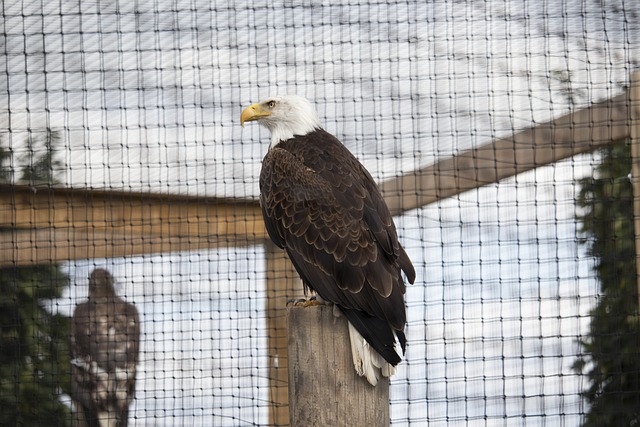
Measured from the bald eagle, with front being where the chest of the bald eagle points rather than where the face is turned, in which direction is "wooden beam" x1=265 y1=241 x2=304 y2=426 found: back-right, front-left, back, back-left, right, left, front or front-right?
front-right

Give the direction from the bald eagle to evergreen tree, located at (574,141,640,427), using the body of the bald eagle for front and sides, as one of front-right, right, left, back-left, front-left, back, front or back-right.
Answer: right

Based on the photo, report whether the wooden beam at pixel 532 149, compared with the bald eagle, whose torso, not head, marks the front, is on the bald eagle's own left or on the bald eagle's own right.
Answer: on the bald eagle's own right

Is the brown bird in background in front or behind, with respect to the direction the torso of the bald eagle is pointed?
in front

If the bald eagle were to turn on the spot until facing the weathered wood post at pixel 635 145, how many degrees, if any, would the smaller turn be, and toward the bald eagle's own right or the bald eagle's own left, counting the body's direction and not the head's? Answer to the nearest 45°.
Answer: approximately 90° to the bald eagle's own right

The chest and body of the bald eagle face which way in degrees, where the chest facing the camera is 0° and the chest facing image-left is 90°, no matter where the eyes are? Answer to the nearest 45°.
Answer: approximately 135°

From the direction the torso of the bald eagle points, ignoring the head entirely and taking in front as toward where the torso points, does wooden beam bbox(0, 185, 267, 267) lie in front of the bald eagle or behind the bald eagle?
in front

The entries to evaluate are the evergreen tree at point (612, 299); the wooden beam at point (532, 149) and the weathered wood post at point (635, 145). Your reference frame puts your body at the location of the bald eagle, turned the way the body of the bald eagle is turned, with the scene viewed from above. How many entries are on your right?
3
